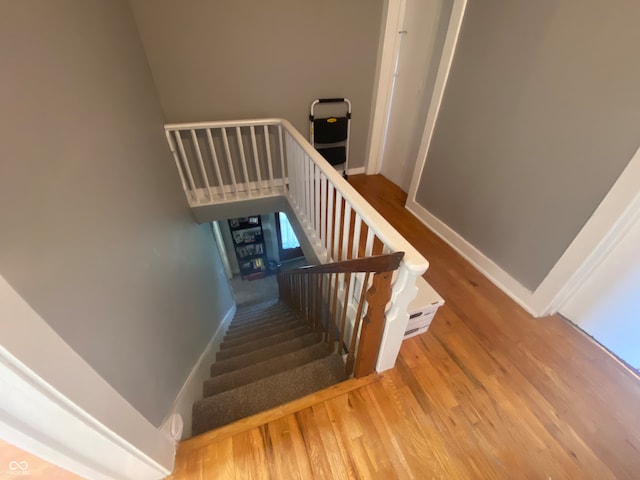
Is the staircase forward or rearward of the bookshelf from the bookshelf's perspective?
forward

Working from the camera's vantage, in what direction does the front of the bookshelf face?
facing the viewer

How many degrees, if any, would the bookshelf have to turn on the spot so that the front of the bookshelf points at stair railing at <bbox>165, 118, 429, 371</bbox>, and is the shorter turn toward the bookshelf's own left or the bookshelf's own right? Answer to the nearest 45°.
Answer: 0° — it already faces it
